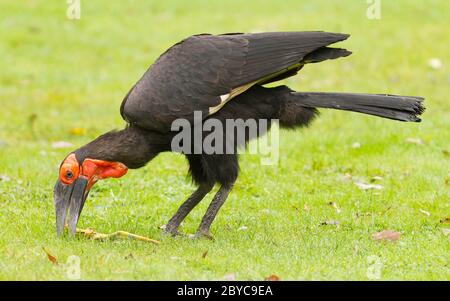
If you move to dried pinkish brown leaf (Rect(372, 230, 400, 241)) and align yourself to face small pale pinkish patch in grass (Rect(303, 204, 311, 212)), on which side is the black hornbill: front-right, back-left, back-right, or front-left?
front-left

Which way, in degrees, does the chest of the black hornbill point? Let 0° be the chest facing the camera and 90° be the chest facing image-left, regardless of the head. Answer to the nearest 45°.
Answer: approximately 90°

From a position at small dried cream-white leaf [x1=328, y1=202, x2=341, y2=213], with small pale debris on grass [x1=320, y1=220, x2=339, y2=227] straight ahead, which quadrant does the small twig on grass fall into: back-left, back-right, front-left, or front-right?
front-right

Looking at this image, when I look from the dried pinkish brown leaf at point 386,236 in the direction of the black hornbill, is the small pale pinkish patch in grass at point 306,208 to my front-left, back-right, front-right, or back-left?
front-right

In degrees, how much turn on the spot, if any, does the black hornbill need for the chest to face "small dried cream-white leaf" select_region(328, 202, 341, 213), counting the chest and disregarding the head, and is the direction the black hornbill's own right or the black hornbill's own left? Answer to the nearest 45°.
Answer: approximately 135° to the black hornbill's own right

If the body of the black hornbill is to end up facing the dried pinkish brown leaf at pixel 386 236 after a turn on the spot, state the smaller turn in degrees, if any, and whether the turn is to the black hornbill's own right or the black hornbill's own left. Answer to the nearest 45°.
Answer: approximately 180°

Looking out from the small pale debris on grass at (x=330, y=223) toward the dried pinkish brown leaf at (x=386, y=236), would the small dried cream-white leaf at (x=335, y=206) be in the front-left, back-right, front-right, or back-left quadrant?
back-left
